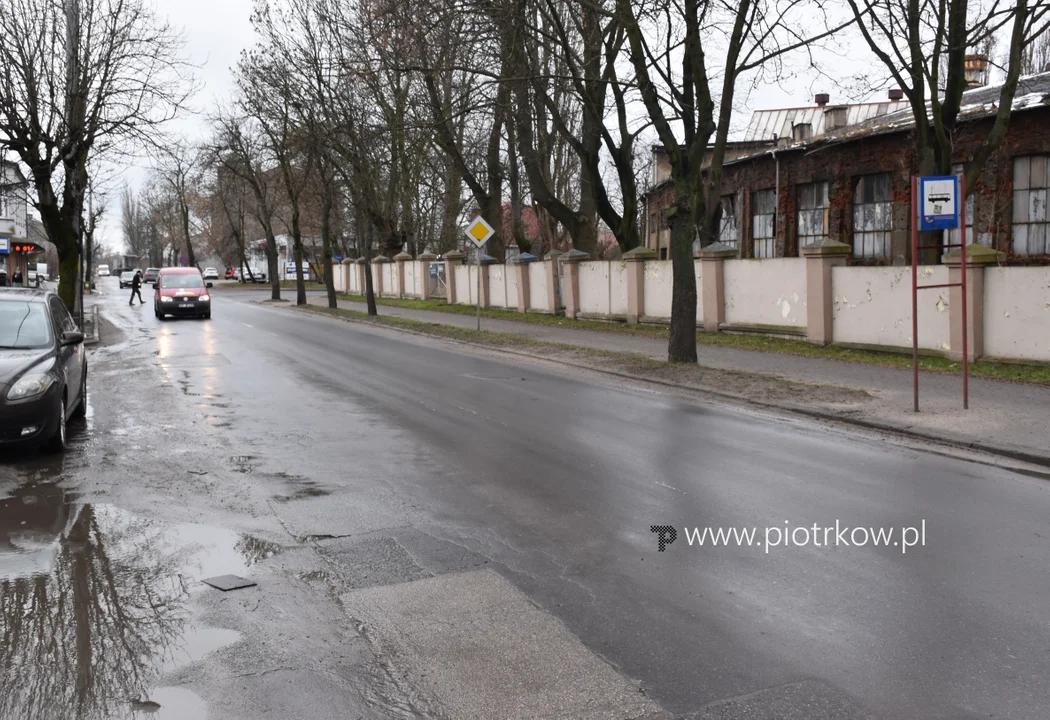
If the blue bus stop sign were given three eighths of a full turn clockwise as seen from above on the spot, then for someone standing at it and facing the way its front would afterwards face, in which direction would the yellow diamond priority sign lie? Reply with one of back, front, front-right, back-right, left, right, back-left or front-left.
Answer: front

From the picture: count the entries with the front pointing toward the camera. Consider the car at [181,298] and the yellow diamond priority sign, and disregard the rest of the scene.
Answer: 2

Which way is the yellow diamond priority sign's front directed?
toward the camera

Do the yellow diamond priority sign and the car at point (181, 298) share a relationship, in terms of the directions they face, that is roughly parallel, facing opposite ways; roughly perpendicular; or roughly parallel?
roughly parallel

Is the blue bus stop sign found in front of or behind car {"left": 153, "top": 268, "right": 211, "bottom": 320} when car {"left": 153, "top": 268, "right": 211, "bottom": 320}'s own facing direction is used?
in front

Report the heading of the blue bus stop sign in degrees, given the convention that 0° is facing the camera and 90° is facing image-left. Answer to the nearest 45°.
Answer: approximately 0°

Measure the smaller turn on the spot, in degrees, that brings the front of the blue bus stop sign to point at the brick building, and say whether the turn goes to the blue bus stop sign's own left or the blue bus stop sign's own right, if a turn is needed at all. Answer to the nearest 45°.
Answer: approximately 180°

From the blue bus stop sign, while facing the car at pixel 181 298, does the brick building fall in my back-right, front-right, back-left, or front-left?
front-right
